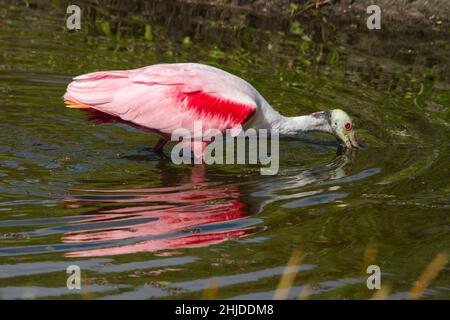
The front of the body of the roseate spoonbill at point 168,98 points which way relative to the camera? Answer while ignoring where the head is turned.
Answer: to the viewer's right
